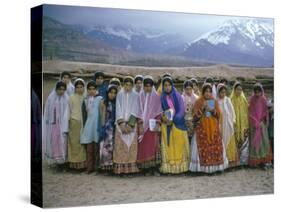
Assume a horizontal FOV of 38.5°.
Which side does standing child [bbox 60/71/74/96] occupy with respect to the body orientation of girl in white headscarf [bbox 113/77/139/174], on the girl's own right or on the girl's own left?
on the girl's own right

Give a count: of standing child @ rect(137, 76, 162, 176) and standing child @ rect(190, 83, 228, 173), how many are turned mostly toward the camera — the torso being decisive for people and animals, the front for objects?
2

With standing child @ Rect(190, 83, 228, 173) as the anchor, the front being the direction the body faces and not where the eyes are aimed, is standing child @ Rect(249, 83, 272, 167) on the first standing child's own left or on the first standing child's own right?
on the first standing child's own left

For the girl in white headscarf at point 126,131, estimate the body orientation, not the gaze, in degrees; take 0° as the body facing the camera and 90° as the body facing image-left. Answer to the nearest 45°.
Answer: approximately 0°

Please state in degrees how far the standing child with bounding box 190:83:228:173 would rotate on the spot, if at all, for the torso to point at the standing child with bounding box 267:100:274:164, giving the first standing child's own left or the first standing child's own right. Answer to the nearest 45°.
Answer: approximately 135° to the first standing child's own left

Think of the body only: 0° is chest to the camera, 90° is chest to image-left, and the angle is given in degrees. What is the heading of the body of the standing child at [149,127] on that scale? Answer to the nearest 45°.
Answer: approximately 0°

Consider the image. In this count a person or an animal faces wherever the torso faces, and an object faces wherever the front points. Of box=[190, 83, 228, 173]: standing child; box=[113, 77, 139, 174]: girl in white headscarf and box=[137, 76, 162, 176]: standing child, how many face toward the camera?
3

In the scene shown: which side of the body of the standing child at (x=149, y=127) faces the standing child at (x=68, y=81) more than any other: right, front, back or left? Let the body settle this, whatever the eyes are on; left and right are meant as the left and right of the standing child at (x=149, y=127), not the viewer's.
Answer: right
